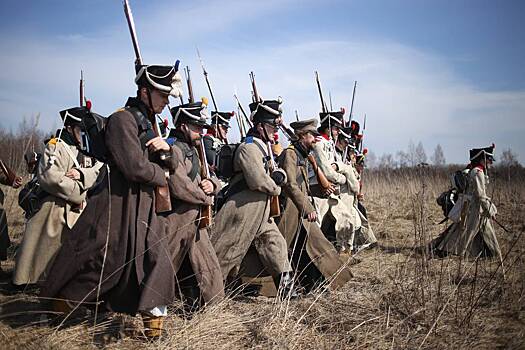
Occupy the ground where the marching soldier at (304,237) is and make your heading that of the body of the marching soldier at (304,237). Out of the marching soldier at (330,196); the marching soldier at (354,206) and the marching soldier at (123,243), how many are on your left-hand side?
2

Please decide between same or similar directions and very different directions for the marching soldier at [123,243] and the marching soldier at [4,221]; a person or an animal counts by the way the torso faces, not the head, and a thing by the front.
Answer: same or similar directions

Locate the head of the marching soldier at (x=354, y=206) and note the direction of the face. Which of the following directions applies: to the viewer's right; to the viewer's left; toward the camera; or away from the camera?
to the viewer's right

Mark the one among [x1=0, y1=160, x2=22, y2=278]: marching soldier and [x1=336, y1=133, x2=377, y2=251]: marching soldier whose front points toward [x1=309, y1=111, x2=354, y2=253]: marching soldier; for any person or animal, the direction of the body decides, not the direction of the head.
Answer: [x1=0, y1=160, x2=22, y2=278]: marching soldier

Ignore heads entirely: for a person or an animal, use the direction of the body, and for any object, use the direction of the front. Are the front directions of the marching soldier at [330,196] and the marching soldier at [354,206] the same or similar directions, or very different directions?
same or similar directions

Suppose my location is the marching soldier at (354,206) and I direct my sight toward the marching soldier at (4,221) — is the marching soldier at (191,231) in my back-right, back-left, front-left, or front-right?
front-left

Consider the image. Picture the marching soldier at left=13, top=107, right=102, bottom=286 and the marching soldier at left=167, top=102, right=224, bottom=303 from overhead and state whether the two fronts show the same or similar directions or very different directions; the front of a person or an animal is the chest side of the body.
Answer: same or similar directions

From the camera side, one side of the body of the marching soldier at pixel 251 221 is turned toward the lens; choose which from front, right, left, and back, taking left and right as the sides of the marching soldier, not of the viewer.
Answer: right
